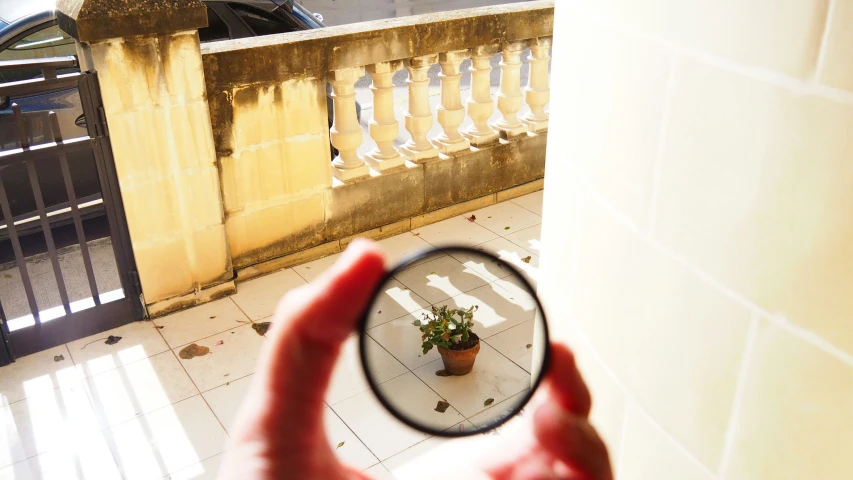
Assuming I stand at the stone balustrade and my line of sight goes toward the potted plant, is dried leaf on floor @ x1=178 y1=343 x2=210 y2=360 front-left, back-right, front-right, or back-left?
front-right

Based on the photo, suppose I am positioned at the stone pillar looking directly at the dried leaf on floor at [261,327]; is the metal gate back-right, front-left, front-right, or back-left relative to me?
back-right

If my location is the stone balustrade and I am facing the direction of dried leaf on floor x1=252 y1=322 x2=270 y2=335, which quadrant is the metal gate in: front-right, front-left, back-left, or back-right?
front-right

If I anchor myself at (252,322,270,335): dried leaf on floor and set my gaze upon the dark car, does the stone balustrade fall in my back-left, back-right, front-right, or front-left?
front-right
